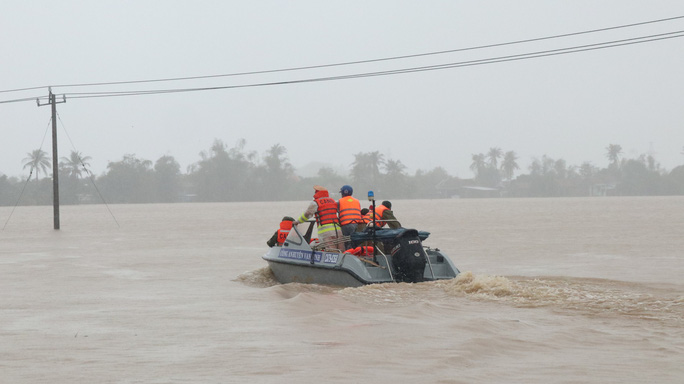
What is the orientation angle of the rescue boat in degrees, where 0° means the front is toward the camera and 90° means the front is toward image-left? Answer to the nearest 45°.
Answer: approximately 135°

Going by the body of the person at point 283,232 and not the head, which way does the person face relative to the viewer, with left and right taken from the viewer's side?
facing away from the viewer and to the left of the viewer

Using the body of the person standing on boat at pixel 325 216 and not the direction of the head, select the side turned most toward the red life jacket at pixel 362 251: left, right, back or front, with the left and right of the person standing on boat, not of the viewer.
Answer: back

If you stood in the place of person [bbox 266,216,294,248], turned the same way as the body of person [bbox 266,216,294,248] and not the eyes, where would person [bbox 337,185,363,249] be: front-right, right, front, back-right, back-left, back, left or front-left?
back

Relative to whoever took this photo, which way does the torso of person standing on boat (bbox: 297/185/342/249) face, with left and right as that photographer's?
facing away from the viewer and to the left of the viewer
